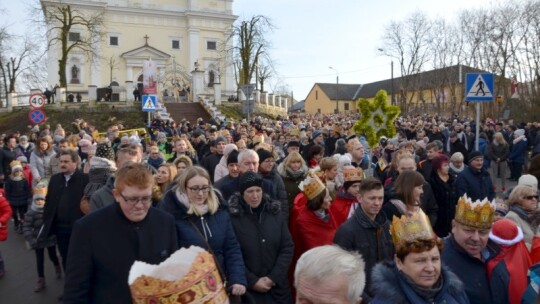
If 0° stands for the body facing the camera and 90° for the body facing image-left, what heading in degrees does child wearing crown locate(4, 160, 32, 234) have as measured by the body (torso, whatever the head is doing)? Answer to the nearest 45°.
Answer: approximately 0°

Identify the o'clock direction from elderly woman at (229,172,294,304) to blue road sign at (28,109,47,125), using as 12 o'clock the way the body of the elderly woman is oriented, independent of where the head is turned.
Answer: The blue road sign is roughly at 5 o'clock from the elderly woman.

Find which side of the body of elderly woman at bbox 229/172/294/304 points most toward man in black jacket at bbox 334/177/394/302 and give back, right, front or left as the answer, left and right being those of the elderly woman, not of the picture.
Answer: left

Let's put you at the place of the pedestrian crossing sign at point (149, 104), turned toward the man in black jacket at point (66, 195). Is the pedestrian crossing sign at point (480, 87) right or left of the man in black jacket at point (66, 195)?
left

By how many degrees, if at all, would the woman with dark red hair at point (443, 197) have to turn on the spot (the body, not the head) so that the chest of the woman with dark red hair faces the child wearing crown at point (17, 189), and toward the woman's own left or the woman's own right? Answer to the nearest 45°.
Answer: approximately 135° to the woman's own right

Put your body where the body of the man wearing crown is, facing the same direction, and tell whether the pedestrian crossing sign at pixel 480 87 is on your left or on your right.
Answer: on your left

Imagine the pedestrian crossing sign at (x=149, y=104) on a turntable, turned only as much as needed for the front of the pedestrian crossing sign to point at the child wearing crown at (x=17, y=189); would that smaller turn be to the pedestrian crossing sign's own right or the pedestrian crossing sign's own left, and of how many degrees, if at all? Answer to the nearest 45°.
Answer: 0° — it already faces them
